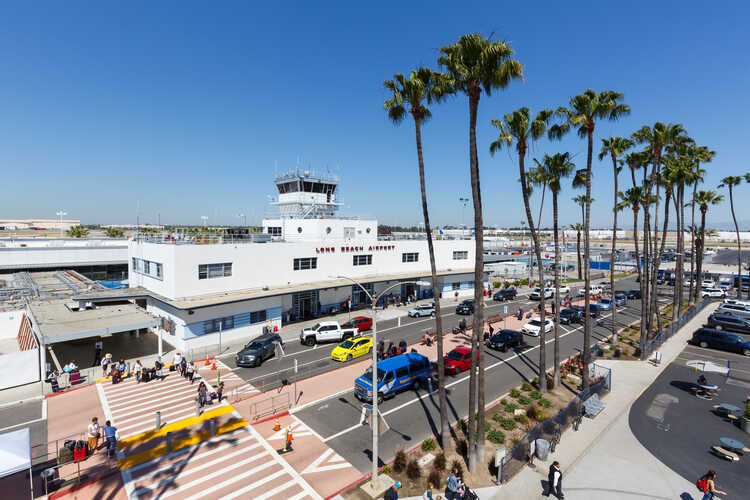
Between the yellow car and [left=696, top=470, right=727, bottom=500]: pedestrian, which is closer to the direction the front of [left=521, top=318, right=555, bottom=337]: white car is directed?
the yellow car

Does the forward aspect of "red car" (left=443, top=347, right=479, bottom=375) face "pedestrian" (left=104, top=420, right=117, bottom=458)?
yes

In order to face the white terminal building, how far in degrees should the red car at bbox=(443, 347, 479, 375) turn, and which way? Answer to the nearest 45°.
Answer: approximately 45° to its right

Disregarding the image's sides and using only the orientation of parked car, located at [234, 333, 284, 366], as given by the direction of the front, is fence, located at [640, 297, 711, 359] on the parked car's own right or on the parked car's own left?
on the parked car's own left

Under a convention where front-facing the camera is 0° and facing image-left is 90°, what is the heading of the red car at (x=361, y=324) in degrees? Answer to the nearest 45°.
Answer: approximately 45°

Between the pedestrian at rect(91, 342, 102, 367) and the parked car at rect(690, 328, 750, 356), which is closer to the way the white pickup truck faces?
the pedestrian

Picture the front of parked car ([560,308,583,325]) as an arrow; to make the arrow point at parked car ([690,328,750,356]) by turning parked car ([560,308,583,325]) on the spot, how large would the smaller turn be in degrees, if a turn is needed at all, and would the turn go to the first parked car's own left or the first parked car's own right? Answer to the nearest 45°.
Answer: approximately 135° to the first parked car's own left

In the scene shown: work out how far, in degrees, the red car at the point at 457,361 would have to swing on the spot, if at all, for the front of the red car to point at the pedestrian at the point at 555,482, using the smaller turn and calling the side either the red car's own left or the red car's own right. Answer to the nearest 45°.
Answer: approximately 45° to the red car's own left

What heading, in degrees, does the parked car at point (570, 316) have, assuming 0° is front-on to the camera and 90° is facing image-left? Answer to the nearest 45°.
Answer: approximately 45°

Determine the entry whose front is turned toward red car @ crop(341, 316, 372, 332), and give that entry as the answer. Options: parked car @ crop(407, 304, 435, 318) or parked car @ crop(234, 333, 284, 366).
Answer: parked car @ crop(407, 304, 435, 318)

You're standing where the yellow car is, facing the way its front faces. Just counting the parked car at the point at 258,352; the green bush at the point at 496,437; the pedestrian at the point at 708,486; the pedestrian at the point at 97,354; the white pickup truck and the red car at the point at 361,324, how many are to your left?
2

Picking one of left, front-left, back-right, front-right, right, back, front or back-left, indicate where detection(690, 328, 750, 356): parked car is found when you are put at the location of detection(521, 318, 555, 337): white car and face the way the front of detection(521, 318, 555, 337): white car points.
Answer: back-left

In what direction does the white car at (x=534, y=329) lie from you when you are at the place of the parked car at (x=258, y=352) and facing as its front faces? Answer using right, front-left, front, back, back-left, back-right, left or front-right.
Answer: back-left

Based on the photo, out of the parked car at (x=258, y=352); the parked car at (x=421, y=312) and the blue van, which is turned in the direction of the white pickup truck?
the parked car at (x=421, y=312)
